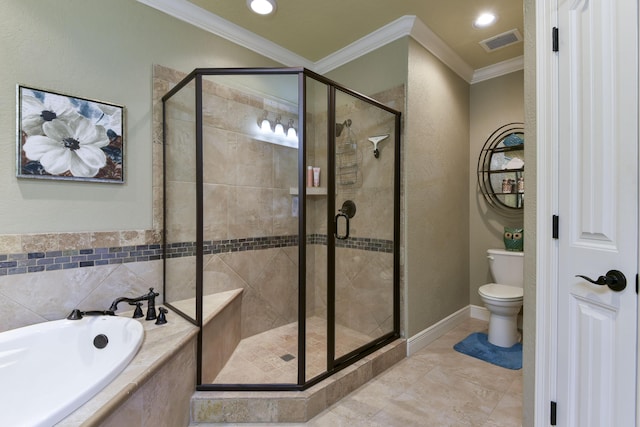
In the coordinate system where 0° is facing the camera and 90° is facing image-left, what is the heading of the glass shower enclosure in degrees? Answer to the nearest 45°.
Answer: approximately 315°

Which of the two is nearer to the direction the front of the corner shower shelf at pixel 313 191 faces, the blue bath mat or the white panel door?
the white panel door

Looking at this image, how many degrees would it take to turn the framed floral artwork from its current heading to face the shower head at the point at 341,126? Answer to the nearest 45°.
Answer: approximately 45° to its left

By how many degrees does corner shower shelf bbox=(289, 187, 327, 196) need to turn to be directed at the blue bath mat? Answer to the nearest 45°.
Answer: approximately 90° to its left

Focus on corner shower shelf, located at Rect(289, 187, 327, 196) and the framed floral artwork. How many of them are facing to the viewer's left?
0

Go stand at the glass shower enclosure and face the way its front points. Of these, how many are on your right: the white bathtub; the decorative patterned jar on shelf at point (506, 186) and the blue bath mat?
1

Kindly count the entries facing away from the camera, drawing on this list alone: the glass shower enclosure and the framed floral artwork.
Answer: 0

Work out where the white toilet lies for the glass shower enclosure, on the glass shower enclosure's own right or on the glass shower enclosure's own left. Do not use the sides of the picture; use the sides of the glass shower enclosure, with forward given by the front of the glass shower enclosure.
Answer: on the glass shower enclosure's own left

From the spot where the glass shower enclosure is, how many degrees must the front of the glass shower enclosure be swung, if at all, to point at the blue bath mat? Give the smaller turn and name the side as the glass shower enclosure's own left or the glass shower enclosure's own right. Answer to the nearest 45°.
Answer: approximately 45° to the glass shower enclosure's own left

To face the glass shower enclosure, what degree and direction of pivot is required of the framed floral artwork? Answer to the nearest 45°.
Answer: approximately 45° to its left

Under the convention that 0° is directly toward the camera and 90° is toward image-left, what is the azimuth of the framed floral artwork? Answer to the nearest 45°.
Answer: approximately 315°

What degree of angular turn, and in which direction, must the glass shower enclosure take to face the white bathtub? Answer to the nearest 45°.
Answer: approximately 90° to its right

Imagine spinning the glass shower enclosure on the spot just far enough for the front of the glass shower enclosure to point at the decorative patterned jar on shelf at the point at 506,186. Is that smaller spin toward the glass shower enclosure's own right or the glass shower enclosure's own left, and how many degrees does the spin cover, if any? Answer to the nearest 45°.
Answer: approximately 45° to the glass shower enclosure's own left
